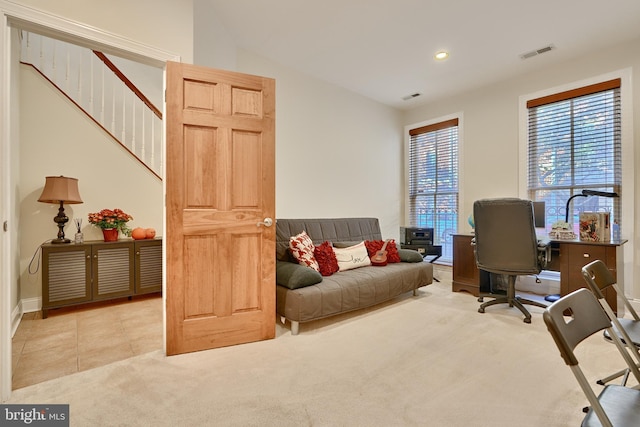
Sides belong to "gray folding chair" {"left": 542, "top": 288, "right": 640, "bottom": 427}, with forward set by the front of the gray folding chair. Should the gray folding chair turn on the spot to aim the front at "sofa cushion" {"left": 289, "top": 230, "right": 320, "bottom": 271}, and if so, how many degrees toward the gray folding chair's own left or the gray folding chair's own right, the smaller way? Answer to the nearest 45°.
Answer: approximately 180°

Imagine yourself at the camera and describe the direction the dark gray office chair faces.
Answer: facing away from the viewer and to the right of the viewer

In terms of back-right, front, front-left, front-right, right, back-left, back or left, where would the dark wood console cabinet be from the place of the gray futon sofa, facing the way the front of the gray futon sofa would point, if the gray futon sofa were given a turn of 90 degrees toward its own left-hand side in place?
back-left

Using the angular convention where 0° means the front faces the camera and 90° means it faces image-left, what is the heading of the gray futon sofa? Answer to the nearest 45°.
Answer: approximately 315°

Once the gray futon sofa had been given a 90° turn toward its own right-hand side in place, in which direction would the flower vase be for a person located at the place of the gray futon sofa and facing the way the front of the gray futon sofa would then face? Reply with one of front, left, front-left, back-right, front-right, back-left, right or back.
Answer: front-right

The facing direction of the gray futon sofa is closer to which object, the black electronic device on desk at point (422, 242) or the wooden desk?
the wooden desk

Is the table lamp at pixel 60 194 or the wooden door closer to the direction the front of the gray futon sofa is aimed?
the wooden door

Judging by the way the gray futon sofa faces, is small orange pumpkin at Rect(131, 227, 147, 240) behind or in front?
behind

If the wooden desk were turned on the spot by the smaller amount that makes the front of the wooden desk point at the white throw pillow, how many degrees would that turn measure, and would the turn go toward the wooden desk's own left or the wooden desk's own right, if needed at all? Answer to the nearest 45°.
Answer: approximately 45° to the wooden desk's own right

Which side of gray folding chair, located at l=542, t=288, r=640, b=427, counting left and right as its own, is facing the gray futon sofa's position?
back
